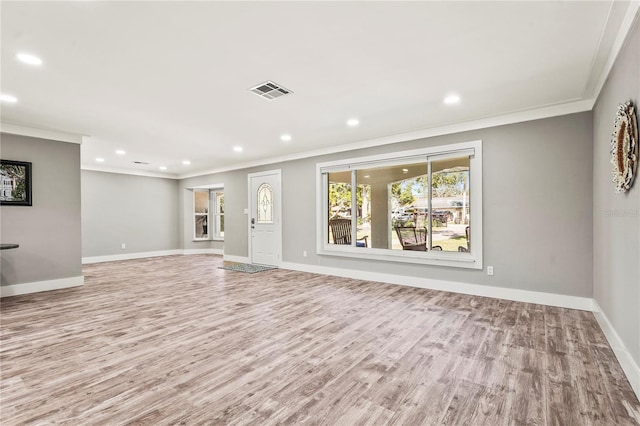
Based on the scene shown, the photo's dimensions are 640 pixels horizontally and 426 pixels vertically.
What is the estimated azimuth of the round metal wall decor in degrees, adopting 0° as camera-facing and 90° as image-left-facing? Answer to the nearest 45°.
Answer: approximately 90°

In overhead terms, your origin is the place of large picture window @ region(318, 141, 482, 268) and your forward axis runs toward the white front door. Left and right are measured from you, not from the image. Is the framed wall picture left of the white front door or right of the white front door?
left

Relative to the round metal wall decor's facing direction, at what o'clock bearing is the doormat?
The doormat is roughly at 12 o'clock from the round metal wall decor.

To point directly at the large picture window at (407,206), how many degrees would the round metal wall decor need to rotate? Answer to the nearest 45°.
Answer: approximately 45° to its right

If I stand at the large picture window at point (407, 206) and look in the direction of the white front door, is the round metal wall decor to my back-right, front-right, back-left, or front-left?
back-left

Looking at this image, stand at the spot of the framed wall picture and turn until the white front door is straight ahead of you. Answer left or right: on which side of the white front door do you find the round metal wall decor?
right

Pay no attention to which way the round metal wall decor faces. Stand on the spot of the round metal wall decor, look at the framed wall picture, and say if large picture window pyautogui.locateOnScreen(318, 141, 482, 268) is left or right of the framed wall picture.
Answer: right

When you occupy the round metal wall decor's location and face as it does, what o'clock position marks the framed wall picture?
The framed wall picture is roughly at 11 o'clock from the round metal wall decor.
